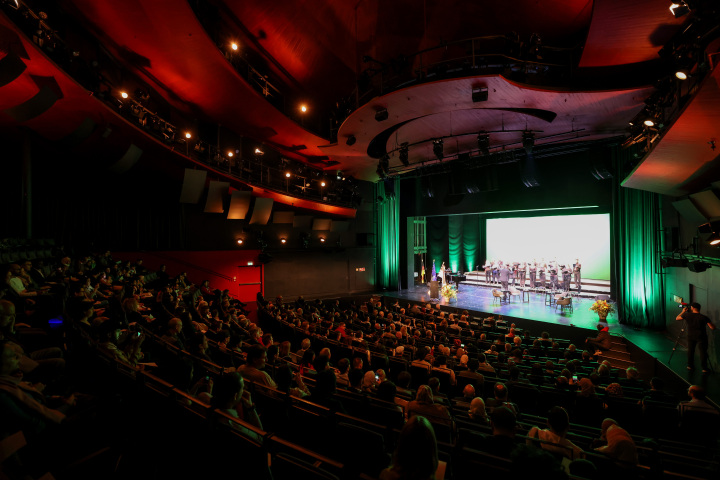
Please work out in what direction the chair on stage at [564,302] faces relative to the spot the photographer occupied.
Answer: facing the viewer and to the left of the viewer

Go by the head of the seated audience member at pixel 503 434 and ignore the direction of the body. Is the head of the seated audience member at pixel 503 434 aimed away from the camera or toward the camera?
away from the camera

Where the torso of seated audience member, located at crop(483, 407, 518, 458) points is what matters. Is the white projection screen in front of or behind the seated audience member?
in front

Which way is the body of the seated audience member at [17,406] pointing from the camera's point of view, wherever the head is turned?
to the viewer's right

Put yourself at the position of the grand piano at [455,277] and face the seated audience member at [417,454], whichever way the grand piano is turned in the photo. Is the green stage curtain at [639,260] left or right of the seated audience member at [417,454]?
left

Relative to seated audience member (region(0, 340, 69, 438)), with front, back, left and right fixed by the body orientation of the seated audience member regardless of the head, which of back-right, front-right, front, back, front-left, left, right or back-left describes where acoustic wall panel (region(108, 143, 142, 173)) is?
left

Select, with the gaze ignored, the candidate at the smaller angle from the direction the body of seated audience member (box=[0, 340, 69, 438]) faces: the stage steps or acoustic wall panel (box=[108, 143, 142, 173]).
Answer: the stage steps

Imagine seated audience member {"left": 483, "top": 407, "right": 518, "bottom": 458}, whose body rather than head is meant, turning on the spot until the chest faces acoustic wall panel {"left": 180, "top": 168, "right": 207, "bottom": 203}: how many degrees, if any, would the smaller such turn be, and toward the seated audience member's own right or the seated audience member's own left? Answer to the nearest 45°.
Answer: approximately 45° to the seated audience member's own left

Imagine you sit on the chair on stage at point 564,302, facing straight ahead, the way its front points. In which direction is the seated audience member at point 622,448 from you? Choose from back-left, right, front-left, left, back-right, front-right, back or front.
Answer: front-left

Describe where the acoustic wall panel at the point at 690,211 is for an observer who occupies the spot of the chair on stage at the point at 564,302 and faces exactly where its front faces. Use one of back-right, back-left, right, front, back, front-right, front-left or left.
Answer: left

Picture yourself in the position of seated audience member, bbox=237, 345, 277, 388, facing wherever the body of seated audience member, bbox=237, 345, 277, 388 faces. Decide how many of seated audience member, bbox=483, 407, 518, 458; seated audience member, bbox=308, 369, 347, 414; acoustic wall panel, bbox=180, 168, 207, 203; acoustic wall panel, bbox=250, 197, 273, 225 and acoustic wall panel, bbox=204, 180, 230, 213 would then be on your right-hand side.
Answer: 2

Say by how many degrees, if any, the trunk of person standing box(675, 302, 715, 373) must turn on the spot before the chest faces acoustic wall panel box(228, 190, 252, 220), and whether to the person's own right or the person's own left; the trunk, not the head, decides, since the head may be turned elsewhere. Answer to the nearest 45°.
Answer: approximately 45° to the person's own left

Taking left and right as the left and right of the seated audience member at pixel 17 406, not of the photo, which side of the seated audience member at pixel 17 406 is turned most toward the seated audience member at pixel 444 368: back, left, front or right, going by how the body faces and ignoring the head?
front

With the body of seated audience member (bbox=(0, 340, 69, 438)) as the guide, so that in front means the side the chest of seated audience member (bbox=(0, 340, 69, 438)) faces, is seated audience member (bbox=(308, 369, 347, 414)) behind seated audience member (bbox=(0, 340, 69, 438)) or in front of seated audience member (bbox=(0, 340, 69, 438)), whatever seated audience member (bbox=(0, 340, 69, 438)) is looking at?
in front

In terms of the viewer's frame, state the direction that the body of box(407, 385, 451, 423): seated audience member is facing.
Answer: away from the camera

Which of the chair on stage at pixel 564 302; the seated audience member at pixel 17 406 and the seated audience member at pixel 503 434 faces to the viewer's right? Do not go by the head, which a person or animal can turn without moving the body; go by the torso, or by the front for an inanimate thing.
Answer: the seated audience member at pixel 17 406

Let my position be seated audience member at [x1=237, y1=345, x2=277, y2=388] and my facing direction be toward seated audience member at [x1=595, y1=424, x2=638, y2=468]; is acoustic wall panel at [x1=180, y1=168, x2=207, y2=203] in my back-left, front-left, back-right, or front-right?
back-left

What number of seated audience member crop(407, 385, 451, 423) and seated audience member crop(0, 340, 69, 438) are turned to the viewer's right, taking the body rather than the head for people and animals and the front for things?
1

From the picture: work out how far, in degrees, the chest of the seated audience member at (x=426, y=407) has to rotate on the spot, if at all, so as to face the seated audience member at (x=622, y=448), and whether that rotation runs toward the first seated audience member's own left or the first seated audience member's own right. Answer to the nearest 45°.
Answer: approximately 90° to the first seated audience member's own right
